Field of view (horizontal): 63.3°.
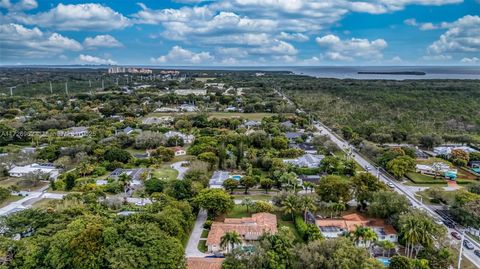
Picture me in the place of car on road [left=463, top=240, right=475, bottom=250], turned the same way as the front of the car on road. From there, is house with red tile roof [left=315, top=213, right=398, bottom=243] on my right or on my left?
on my right

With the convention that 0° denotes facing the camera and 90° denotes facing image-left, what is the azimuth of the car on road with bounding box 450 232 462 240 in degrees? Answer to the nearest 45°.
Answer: approximately 315°

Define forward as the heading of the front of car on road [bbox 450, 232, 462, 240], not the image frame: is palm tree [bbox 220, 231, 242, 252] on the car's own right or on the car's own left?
on the car's own right

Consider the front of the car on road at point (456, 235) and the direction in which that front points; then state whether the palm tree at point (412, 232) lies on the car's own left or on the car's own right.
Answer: on the car's own right

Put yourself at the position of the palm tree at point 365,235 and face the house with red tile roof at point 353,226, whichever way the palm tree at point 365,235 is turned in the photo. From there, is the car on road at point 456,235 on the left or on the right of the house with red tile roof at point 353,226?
right

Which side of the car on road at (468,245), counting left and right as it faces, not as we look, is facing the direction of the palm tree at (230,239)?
left

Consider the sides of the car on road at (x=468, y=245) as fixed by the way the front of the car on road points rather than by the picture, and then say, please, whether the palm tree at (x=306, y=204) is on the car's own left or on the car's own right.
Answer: on the car's own right

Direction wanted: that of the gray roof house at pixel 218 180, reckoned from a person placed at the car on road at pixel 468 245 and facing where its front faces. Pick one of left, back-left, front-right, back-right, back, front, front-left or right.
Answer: back-right

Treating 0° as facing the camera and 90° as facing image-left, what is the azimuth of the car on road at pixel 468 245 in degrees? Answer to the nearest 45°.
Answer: approximately 315°

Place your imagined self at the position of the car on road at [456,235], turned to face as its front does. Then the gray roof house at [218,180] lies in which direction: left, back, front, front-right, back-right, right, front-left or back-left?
back-right
